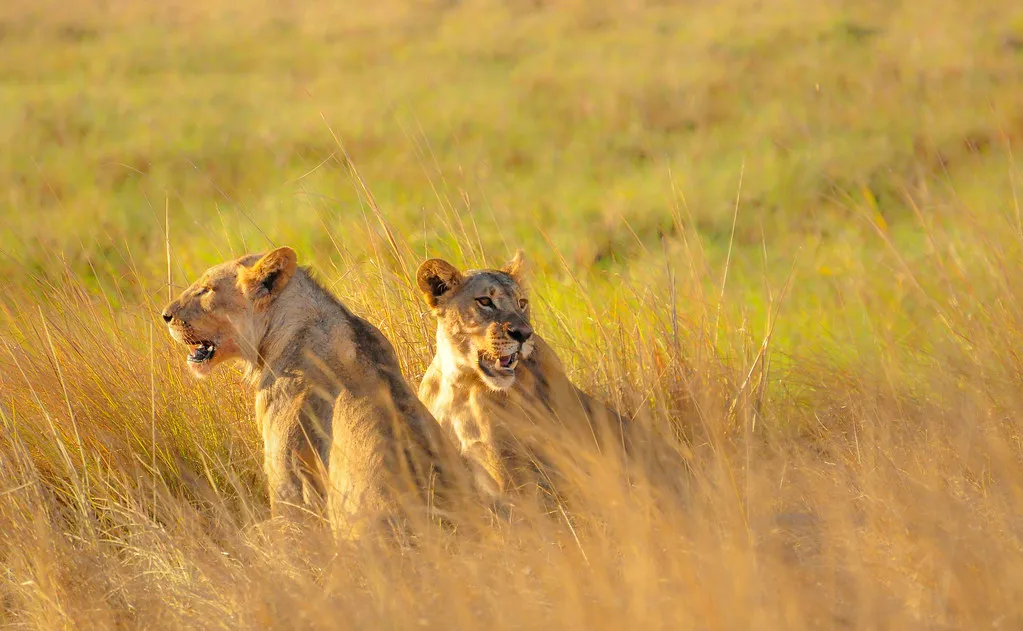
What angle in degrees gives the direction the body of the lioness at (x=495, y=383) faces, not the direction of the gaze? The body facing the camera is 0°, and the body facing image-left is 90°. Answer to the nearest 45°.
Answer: approximately 45°

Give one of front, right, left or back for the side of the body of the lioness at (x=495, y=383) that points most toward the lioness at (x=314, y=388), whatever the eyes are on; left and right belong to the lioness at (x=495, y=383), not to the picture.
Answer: front
